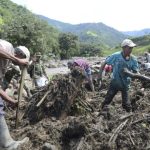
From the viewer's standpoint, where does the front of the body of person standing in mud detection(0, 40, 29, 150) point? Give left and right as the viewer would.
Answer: facing to the right of the viewer

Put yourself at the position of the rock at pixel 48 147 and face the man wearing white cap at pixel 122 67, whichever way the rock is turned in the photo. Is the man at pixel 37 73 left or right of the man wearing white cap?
left

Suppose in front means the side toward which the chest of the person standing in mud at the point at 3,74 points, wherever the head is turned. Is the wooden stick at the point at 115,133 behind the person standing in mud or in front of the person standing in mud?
in front

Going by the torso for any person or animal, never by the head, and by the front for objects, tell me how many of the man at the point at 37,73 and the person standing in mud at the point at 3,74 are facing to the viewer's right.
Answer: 1

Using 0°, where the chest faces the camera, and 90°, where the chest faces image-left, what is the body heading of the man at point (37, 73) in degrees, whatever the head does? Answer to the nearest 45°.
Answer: approximately 0°

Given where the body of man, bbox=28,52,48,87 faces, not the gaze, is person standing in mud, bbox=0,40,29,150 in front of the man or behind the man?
in front

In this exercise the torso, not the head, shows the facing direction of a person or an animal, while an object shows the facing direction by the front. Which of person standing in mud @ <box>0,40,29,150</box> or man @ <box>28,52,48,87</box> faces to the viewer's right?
the person standing in mud
